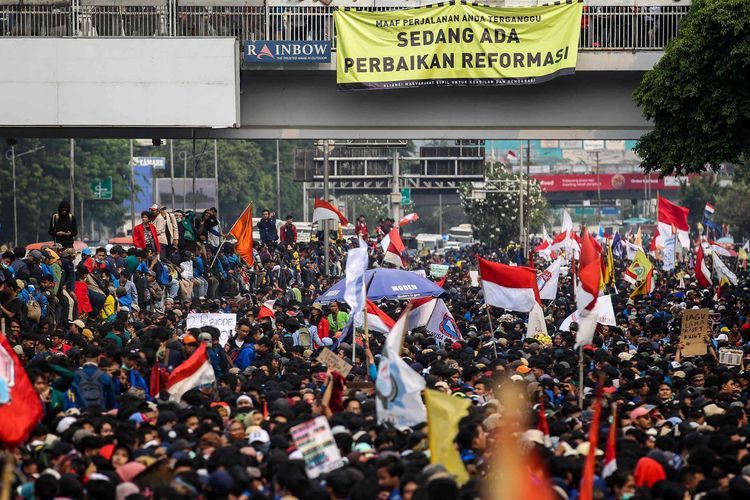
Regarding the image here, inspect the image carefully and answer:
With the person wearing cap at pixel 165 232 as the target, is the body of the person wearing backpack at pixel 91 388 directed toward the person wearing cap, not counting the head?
yes

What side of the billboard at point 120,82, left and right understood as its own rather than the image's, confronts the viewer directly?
front

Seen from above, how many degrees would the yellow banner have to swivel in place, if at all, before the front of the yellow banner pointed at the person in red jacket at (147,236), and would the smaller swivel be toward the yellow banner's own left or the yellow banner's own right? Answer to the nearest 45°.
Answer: approximately 90° to the yellow banner's own right

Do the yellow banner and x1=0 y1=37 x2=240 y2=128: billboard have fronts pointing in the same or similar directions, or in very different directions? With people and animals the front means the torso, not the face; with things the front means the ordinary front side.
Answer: same or similar directions

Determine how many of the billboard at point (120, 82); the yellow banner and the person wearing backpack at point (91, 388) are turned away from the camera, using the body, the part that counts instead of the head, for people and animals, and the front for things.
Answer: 1

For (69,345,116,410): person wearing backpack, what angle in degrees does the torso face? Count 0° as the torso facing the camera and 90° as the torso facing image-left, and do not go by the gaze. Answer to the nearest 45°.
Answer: approximately 180°

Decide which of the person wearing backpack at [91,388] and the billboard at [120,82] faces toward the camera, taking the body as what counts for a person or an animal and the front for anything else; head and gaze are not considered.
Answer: the billboard

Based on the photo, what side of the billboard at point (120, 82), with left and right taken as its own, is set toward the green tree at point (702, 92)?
left

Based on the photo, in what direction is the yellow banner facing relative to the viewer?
toward the camera

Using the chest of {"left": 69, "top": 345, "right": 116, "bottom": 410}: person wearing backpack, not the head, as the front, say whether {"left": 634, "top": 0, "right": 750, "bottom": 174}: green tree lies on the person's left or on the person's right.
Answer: on the person's right

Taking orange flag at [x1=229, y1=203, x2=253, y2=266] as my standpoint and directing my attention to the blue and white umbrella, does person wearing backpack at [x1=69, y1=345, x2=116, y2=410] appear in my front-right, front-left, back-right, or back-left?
front-right

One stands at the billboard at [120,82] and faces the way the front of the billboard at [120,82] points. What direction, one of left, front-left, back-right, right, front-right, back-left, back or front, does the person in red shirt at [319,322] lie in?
front-left

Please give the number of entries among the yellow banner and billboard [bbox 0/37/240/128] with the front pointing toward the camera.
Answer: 2
